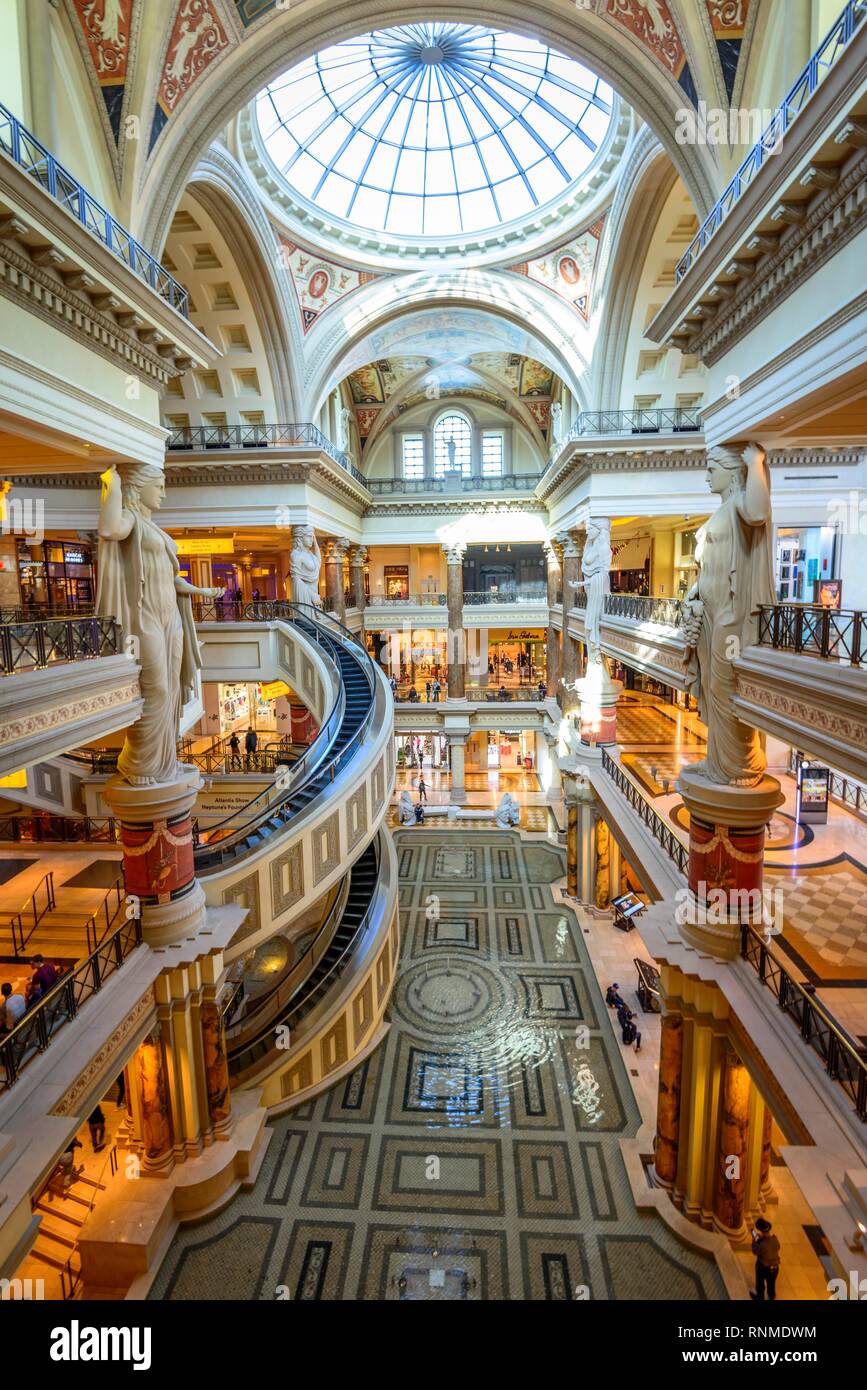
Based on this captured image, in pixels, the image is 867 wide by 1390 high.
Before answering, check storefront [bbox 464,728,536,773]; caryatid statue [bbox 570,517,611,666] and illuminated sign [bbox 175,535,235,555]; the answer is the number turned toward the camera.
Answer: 2

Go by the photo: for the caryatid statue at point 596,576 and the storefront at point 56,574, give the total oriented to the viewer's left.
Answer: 1

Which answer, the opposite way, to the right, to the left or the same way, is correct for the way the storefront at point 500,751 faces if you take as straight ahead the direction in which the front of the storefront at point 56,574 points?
to the right

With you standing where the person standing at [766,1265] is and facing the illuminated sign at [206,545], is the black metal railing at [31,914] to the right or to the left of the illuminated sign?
left

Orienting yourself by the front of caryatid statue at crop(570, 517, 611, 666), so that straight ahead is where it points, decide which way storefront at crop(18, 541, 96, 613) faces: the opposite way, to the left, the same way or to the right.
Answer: the opposite way

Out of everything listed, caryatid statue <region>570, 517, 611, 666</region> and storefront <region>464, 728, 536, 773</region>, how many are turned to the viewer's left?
1

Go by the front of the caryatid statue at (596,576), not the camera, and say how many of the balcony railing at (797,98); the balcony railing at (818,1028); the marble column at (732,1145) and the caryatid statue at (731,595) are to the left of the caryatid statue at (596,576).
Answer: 4

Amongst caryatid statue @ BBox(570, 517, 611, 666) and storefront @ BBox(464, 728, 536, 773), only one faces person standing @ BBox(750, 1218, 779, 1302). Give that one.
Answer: the storefront

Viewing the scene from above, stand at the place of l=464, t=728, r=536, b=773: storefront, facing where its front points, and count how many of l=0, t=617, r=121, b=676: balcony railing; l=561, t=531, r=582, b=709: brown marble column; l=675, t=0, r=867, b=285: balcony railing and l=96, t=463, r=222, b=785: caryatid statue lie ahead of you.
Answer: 4

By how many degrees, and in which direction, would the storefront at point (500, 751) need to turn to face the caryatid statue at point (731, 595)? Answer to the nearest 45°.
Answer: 0° — it already faces it

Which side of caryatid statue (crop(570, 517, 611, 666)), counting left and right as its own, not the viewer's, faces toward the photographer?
left

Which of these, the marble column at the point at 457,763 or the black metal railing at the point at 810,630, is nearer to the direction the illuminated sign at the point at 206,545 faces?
the black metal railing

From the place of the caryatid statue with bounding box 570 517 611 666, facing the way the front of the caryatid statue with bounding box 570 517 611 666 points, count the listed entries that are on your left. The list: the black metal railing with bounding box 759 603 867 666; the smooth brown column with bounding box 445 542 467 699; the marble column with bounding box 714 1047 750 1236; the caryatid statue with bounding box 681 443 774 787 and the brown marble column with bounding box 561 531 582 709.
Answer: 3

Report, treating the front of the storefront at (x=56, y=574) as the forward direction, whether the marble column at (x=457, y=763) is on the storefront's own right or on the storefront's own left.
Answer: on the storefront's own left

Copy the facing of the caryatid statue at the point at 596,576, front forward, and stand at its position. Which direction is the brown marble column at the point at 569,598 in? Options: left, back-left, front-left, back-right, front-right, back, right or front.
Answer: right
